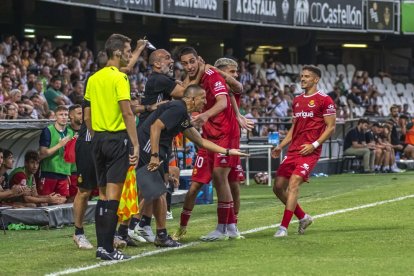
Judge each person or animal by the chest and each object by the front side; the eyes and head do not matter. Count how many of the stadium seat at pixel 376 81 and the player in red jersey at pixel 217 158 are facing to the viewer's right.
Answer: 0

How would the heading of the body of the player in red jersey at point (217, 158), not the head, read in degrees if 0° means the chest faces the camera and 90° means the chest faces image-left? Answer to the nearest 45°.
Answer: approximately 45°

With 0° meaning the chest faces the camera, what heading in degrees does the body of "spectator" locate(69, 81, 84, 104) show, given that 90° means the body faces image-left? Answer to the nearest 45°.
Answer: approximately 315°

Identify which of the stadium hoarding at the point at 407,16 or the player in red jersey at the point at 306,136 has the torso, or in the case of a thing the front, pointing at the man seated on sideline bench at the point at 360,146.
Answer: the stadium hoarding

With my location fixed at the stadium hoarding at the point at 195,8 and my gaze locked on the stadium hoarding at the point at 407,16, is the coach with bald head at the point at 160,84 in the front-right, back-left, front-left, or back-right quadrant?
back-right

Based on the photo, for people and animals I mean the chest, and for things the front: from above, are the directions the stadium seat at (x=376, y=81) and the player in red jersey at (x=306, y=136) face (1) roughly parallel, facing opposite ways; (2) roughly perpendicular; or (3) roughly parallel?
roughly parallel

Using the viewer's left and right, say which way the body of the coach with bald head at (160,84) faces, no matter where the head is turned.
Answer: facing to the right of the viewer

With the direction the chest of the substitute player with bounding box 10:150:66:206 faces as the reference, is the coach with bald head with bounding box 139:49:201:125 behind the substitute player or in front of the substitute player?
in front

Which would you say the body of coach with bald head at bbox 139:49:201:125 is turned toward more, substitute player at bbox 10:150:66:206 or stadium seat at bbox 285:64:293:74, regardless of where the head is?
the stadium seat

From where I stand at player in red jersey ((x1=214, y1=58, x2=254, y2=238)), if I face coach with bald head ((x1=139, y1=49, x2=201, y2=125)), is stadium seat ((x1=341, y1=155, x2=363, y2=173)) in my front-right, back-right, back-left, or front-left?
back-right

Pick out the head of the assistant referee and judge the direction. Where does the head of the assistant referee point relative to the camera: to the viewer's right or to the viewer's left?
to the viewer's right

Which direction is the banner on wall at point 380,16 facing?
toward the camera
